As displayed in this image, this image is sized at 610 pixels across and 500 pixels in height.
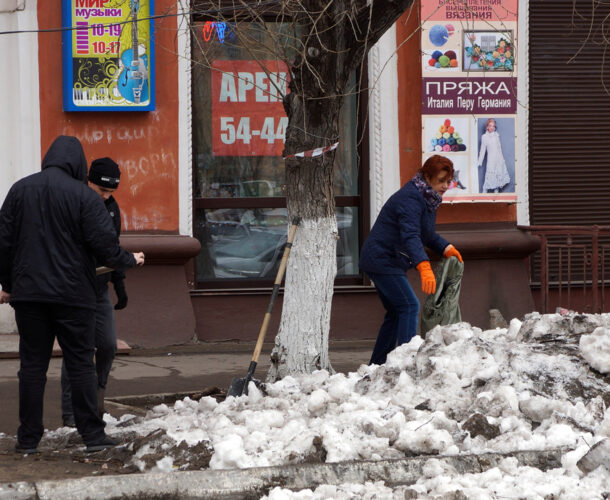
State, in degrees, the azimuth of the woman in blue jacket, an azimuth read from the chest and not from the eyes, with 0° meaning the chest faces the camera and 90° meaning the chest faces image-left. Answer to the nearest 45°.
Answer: approximately 270°

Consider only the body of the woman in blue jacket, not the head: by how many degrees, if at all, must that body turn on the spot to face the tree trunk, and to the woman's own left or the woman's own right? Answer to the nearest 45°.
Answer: approximately 135° to the woman's own right

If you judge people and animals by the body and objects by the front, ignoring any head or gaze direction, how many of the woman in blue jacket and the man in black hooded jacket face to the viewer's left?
0

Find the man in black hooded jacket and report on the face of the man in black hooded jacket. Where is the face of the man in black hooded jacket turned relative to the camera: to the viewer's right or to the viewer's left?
to the viewer's right

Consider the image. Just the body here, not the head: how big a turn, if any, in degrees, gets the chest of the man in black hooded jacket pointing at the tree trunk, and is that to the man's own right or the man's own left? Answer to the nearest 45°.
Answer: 0° — they already face it

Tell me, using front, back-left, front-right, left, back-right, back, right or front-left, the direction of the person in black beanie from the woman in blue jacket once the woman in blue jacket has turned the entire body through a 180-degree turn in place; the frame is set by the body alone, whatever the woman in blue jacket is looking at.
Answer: front-left

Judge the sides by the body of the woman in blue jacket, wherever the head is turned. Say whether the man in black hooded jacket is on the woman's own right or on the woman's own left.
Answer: on the woman's own right

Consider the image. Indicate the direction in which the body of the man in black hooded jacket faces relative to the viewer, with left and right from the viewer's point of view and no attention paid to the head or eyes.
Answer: facing away from the viewer and to the right of the viewer

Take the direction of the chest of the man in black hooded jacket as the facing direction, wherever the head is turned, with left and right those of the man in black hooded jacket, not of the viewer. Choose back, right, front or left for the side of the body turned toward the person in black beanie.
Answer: front
